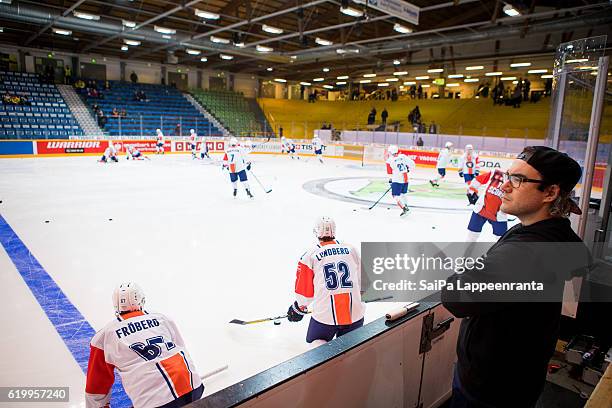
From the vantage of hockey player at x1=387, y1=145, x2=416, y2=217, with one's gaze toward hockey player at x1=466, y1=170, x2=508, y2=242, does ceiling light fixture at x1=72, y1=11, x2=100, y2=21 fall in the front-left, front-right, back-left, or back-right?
back-right

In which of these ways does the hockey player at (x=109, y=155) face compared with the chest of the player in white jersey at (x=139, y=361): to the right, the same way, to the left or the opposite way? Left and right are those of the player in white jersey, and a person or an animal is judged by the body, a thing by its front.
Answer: the opposite way

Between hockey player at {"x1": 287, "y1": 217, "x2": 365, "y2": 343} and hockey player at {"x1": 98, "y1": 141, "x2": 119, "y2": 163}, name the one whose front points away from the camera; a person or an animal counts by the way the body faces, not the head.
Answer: hockey player at {"x1": 287, "y1": 217, "x2": 365, "y2": 343}

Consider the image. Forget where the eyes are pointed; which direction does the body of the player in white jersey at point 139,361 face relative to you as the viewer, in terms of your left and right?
facing away from the viewer

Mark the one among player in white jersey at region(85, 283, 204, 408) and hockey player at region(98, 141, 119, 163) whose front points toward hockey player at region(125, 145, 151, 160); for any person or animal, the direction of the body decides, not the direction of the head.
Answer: the player in white jersey

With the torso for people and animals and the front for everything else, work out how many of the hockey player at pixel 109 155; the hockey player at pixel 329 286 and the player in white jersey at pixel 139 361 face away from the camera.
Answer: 2

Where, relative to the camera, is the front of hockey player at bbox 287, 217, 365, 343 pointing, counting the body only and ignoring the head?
away from the camera

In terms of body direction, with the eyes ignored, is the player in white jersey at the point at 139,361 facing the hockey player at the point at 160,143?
yes

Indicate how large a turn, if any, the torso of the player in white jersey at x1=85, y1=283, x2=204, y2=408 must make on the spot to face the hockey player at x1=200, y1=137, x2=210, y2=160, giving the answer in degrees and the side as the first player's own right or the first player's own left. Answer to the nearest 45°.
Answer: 0° — they already face them

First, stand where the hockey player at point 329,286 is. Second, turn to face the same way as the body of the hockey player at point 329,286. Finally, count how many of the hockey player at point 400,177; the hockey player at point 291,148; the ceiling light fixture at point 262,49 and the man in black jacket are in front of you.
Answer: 3

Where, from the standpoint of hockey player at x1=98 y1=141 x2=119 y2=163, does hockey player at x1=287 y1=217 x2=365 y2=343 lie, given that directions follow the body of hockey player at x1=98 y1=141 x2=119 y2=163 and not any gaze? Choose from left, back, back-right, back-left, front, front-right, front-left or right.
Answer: front

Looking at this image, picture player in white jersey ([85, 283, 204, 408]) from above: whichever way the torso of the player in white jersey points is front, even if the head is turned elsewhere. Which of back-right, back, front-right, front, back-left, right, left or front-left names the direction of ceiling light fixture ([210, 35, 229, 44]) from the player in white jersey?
front

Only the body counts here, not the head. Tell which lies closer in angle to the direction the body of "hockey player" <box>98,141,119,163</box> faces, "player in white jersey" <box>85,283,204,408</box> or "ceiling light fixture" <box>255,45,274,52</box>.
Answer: the player in white jersey

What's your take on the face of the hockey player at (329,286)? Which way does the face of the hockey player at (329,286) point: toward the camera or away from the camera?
away from the camera

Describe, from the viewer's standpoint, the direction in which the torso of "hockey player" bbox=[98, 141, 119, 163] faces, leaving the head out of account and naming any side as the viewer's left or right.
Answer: facing the viewer
